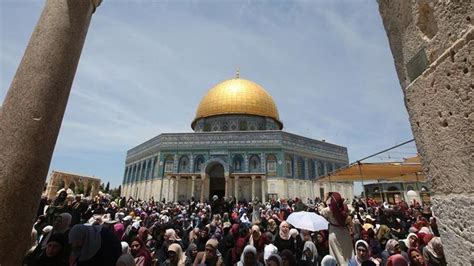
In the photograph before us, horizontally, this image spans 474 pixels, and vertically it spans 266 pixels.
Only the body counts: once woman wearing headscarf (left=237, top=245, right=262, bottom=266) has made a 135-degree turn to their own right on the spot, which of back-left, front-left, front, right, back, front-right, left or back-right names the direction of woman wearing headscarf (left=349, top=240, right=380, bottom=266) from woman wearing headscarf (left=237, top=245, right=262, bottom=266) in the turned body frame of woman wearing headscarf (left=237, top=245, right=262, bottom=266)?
back-right

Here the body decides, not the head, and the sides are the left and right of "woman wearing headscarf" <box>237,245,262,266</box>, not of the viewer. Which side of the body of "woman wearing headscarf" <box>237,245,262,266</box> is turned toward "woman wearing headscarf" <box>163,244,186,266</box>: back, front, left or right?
right

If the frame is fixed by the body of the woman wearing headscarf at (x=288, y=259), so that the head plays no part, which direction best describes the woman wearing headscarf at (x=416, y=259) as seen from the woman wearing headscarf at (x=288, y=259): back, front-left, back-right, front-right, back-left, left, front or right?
back-left

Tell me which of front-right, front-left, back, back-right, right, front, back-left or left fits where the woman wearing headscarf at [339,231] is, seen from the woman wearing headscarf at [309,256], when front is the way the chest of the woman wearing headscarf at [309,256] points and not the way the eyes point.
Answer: left

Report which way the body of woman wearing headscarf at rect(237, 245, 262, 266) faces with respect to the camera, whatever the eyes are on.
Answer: toward the camera

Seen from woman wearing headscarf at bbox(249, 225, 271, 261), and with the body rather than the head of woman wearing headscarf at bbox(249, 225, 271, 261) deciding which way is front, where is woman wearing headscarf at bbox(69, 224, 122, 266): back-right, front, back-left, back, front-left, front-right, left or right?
front

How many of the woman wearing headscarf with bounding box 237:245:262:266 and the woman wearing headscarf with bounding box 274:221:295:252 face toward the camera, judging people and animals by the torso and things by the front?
2

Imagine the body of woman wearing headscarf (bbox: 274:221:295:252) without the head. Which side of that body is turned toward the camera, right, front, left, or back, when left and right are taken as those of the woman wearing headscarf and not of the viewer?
front

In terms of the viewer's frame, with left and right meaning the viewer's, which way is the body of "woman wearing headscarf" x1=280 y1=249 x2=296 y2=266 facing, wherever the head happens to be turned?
facing the viewer and to the left of the viewer
